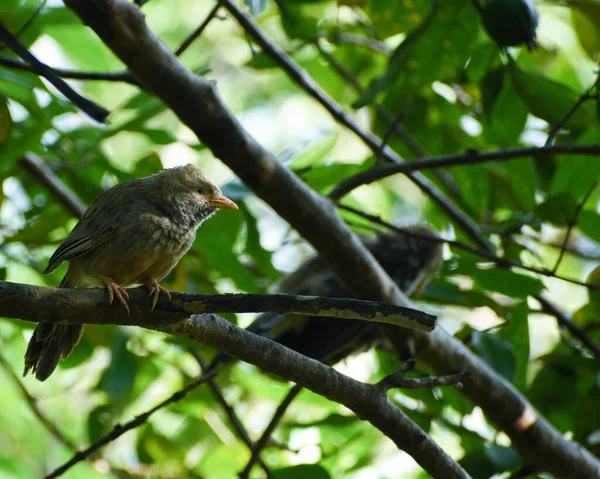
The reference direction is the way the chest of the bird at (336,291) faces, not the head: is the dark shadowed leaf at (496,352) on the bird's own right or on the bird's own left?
on the bird's own right

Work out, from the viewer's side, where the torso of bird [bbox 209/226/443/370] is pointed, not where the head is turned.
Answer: to the viewer's right
